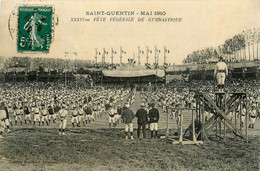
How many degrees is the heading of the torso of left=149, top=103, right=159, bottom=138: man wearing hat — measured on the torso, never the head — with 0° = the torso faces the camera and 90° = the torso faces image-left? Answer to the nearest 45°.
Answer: approximately 180°

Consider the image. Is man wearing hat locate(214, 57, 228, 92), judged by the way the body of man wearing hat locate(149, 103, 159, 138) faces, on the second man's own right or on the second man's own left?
on the second man's own right

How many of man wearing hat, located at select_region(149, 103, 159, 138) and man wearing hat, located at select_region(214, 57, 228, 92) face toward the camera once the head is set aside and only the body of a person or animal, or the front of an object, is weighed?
0
